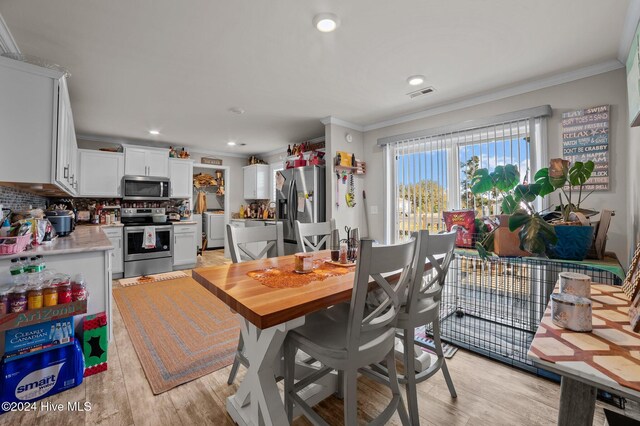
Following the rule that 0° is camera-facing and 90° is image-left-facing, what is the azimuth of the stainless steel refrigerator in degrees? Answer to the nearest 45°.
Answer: approximately 45°

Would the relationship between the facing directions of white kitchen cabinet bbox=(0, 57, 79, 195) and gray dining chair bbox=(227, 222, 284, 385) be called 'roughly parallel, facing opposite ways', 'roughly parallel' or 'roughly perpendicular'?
roughly perpendicular

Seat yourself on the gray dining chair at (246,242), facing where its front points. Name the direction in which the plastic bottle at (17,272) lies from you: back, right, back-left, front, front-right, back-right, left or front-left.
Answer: back-right

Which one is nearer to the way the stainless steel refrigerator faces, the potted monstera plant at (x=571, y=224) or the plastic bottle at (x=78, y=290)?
the plastic bottle

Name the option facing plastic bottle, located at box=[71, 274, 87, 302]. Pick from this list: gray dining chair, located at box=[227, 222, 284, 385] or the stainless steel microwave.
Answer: the stainless steel microwave

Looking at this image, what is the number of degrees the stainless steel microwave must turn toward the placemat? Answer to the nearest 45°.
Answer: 0° — it already faces it

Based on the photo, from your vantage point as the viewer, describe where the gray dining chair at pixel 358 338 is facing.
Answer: facing away from the viewer and to the left of the viewer
